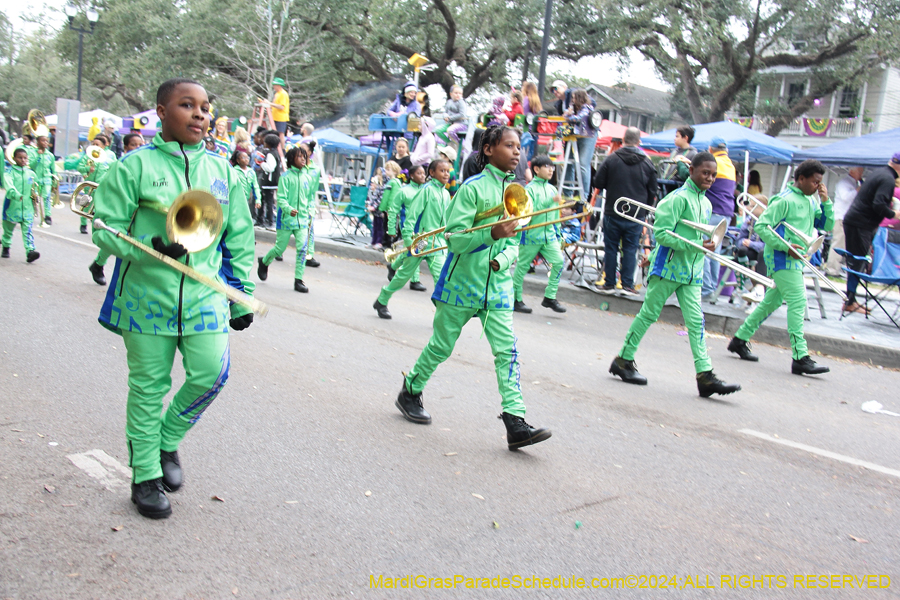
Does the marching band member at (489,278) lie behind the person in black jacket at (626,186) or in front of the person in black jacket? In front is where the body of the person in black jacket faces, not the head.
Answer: behind

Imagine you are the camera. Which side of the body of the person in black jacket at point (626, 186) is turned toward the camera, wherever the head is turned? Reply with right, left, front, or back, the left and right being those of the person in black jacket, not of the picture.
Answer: back

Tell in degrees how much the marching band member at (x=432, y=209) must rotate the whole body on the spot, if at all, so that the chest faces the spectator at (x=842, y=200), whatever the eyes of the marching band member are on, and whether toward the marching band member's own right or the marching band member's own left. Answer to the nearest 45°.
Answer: approximately 90° to the marching band member's own left

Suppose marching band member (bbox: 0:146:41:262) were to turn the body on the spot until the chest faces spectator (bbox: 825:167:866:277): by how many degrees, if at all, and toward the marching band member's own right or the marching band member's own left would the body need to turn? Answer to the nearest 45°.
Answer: approximately 45° to the marching band member's own left

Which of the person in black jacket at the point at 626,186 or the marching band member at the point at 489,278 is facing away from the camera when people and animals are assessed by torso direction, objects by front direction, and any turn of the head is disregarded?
the person in black jacket
